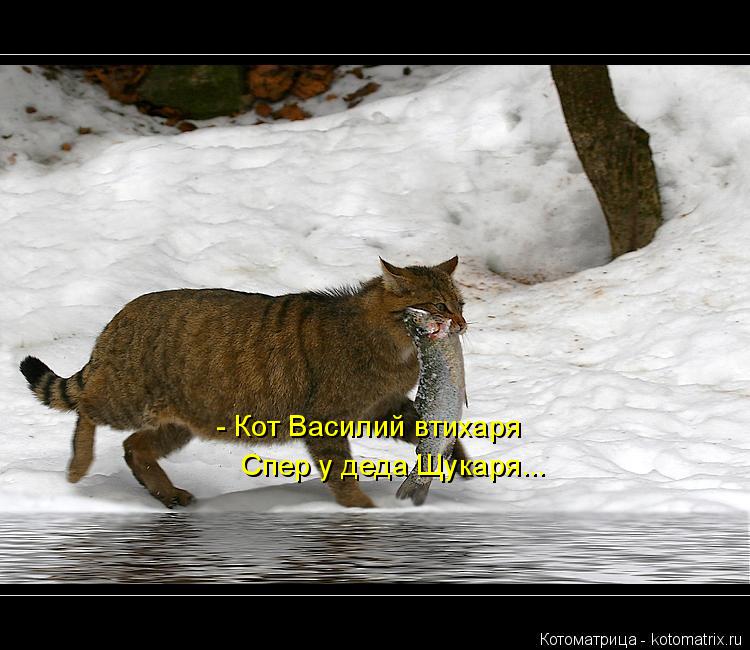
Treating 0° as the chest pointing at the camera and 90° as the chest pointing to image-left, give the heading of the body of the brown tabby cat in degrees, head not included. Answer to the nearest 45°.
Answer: approximately 270°

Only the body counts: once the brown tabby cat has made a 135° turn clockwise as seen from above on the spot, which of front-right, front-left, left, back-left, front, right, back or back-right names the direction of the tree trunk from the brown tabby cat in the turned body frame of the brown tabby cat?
back
